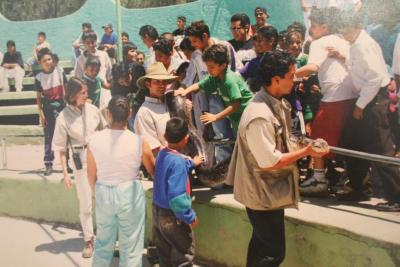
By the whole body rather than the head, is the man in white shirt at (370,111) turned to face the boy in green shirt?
yes

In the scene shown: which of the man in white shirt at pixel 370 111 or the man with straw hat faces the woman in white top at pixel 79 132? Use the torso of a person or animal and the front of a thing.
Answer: the man in white shirt

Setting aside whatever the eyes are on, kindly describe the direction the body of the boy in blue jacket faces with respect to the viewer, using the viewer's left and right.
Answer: facing away from the viewer and to the right of the viewer

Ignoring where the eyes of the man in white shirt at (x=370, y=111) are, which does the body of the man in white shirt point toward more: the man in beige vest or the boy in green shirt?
the boy in green shirt

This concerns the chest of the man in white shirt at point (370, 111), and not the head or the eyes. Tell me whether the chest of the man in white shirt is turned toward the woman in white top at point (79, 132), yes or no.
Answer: yes

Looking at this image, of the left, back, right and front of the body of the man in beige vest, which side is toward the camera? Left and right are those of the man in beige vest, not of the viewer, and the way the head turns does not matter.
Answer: right

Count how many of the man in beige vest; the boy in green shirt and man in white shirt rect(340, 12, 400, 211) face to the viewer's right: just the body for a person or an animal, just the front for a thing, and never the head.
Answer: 1

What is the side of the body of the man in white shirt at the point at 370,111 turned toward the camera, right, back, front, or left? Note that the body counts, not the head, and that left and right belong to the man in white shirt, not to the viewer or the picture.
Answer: left
